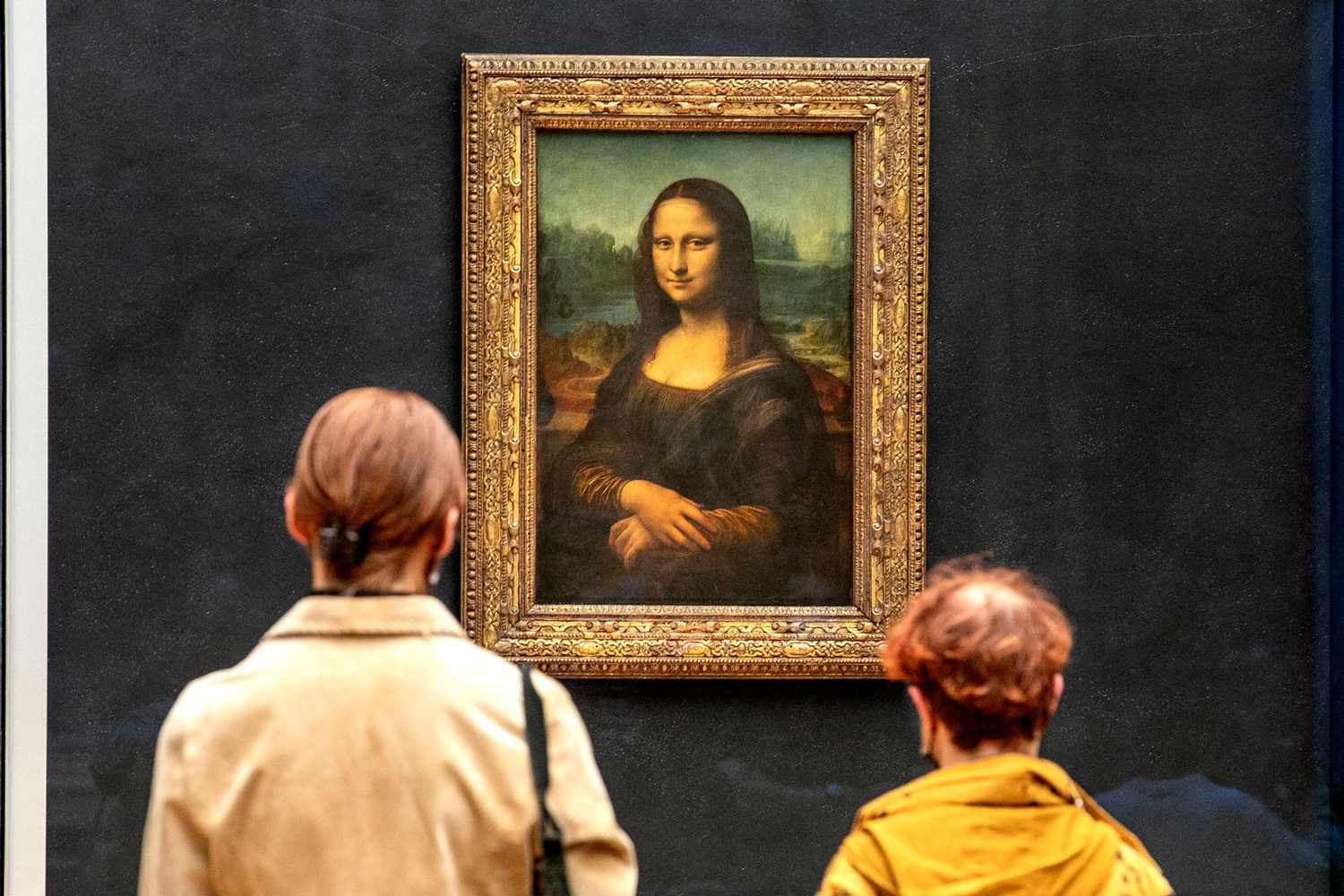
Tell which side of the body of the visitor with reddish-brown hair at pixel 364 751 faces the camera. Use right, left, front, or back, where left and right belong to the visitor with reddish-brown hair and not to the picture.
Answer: back

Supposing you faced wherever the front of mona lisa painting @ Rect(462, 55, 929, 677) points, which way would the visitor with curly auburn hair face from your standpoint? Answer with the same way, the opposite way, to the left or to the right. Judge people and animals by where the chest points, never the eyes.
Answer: the opposite way

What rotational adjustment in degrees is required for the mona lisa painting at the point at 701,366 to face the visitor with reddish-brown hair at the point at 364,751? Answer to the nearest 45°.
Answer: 0° — it already faces them

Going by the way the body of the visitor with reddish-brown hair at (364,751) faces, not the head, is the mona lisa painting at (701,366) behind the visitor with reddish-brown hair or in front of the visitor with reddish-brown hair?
in front

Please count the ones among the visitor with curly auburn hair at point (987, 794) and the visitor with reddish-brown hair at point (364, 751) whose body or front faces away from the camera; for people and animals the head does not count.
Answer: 2

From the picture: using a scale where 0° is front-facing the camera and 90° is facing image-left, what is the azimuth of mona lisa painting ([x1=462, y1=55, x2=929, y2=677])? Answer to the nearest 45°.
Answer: approximately 0°

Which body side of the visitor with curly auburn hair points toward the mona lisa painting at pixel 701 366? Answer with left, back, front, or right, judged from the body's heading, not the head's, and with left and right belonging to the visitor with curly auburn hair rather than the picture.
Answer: front

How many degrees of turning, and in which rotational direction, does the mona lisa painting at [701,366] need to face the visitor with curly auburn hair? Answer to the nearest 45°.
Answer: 0° — it already faces them

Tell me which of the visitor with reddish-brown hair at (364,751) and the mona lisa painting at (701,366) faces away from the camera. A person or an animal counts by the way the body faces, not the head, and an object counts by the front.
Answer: the visitor with reddish-brown hair

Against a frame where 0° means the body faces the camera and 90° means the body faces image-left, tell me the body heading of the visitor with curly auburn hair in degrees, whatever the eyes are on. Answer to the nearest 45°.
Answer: approximately 180°

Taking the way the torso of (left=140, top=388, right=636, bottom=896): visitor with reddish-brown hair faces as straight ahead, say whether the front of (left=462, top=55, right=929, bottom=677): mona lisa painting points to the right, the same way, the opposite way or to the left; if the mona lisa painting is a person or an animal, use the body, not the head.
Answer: the opposite way

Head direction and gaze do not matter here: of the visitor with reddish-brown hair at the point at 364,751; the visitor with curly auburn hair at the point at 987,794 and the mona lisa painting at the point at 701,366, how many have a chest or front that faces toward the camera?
1

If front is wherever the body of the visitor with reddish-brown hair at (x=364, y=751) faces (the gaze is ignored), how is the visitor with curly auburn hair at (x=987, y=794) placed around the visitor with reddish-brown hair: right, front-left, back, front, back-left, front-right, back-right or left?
right
